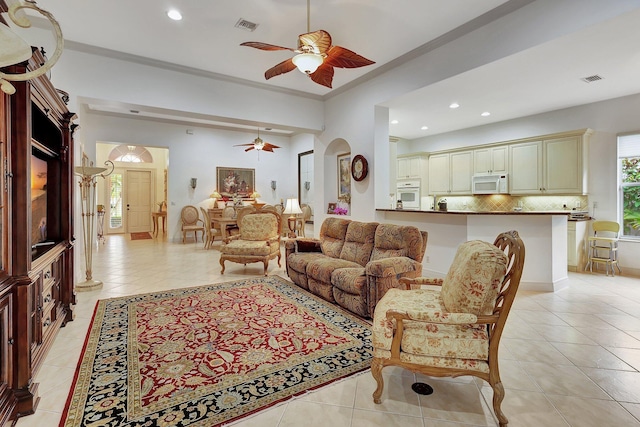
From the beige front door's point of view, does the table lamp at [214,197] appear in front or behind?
in front

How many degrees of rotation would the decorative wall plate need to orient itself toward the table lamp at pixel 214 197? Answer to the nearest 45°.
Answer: approximately 90° to its right

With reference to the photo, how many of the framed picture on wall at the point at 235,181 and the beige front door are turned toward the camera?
2

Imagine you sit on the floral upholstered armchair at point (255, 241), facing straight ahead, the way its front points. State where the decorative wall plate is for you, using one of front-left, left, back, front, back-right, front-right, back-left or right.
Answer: back-left

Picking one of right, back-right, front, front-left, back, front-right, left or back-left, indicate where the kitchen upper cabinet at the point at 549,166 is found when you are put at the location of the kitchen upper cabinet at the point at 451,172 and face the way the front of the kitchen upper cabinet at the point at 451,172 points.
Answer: left

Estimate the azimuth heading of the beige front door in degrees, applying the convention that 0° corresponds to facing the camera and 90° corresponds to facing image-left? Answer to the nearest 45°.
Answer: approximately 0°

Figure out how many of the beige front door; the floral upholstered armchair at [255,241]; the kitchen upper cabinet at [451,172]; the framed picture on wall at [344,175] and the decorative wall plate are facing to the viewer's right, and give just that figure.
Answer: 0

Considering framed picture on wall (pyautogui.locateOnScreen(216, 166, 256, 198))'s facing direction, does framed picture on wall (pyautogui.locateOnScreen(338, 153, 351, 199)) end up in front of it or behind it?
in front

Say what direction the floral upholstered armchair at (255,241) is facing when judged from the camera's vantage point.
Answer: facing the viewer and to the left of the viewer

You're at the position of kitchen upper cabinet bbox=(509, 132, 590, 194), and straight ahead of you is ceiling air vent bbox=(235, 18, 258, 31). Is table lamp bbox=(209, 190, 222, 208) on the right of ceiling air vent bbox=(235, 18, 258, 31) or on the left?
right

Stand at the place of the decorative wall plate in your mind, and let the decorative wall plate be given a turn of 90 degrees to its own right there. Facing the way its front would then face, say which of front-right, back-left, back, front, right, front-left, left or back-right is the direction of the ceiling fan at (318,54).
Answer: back-left

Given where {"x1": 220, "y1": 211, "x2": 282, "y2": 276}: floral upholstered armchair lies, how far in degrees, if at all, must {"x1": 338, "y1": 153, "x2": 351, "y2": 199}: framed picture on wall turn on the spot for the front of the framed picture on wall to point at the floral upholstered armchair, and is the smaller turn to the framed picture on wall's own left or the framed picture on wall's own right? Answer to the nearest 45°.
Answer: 0° — it already faces it

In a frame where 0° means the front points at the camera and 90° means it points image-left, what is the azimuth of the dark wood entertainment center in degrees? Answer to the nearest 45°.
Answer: approximately 270°

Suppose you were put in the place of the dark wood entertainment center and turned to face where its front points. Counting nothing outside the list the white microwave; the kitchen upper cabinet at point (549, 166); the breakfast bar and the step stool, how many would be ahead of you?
4

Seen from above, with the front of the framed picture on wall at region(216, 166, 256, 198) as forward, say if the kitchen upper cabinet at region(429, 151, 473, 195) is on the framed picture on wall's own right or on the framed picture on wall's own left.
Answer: on the framed picture on wall's own left

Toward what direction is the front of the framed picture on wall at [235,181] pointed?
toward the camera

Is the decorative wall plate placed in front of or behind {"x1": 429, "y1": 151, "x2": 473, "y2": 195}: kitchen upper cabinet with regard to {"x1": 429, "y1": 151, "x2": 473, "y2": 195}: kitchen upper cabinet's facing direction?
in front
